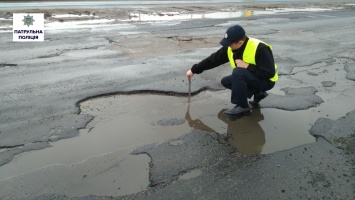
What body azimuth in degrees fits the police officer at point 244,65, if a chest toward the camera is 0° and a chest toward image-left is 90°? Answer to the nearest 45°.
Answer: approximately 45°

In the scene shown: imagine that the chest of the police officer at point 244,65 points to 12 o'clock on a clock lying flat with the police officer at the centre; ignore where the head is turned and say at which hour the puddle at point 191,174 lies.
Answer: The puddle is roughly at 11 o'clock from the police officer.
